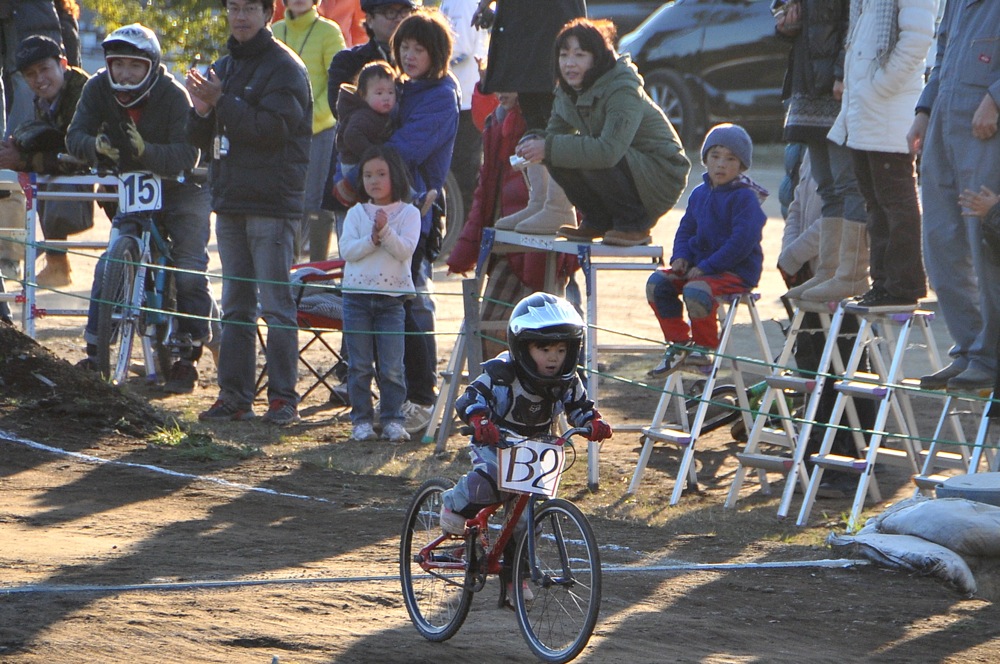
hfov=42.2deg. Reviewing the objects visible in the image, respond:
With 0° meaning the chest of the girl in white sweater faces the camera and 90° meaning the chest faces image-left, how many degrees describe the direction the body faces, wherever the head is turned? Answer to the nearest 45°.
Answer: approximately 0°

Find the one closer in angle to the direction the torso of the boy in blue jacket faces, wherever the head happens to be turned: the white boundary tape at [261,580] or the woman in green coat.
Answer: the white boundary tape

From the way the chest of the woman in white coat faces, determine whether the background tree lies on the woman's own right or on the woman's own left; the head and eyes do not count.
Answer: on the woman's own right

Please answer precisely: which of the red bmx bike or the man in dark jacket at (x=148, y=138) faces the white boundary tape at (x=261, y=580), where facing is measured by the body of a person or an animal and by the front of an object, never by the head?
the man in dark jacket

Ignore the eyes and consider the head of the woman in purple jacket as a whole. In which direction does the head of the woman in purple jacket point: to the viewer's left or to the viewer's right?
to the viewer's left

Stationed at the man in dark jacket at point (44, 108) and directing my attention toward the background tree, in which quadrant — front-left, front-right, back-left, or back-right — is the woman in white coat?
back-right

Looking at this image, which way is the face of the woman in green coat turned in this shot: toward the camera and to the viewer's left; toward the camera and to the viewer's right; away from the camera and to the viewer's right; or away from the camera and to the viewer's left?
toward the camera and to the viewer's left
